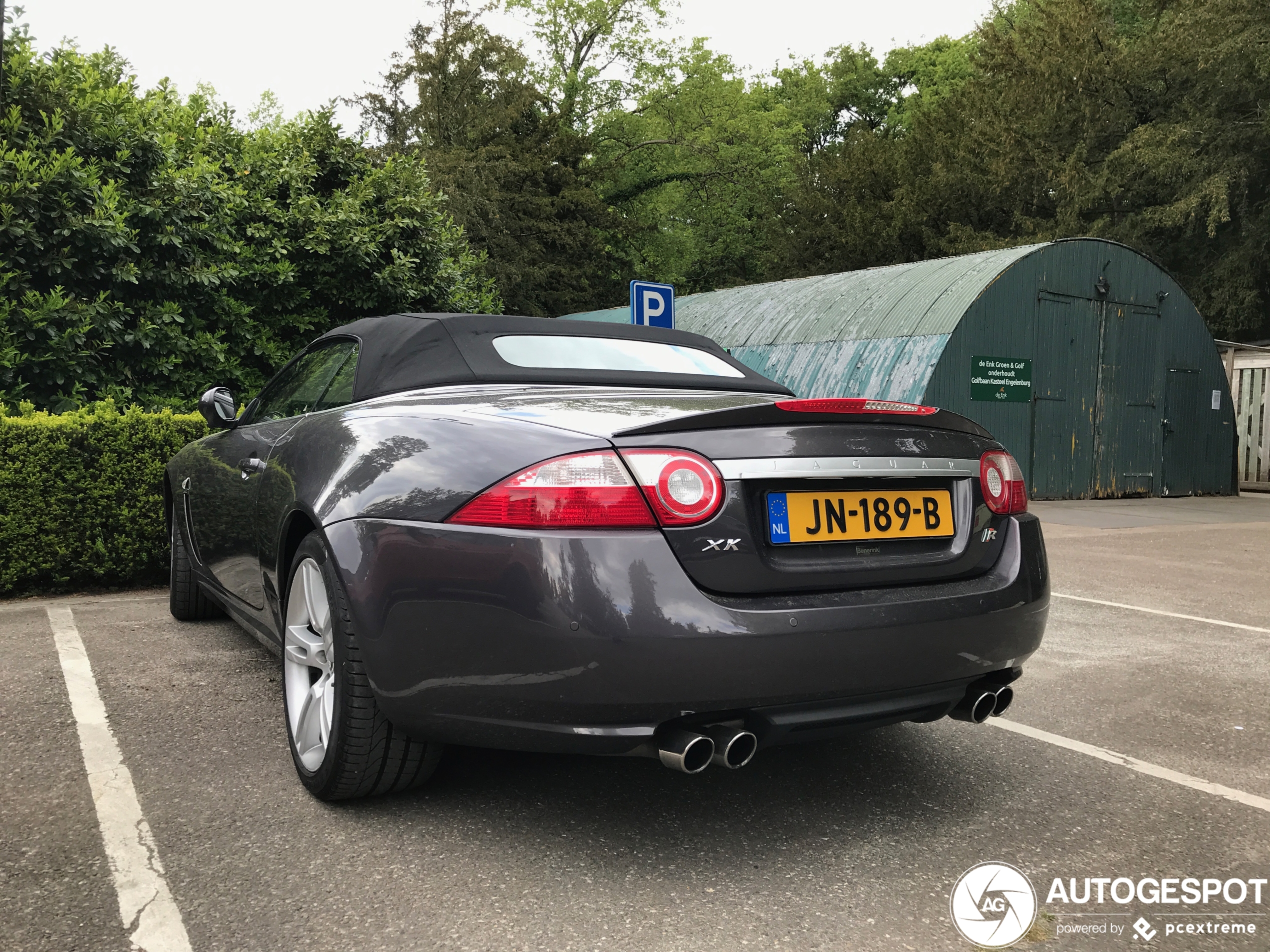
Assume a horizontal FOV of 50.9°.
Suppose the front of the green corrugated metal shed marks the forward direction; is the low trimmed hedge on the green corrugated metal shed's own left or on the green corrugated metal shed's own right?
on the green corrugated metal shed's own right

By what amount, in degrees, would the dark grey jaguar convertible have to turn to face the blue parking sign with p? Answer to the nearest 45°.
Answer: approximately 45° to its right

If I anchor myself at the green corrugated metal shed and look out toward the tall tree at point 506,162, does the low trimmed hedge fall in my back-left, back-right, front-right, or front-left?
back-left

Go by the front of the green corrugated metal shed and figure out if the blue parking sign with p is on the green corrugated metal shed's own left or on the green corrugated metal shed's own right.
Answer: on the green corrugated metal shed's own right

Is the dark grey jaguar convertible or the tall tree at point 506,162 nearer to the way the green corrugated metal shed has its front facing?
the dark grey jaguar convertible

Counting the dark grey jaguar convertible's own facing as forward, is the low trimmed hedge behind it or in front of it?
in front

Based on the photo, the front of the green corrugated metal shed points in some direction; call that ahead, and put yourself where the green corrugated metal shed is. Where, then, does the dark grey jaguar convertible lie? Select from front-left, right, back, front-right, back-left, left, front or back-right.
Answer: front-right

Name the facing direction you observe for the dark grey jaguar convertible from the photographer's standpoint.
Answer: facing away from the viewer and to the left of the viewer

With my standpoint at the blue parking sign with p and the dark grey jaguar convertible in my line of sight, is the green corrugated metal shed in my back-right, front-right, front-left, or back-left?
back-left

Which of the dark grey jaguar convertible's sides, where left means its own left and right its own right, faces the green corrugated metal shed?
right

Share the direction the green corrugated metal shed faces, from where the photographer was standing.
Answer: facing the viewer and to the right of the viewer

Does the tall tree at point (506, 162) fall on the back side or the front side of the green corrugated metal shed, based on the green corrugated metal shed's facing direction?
on the back side

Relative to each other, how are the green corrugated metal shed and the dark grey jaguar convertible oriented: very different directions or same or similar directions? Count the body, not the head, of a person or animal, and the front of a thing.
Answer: very different directions

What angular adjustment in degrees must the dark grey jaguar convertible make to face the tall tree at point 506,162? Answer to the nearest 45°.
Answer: approximately 45° to its right

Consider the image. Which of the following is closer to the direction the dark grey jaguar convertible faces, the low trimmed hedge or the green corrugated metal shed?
the low trimmed hedge

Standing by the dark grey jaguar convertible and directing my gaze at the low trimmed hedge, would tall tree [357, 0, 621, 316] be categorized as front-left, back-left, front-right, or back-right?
front-right
